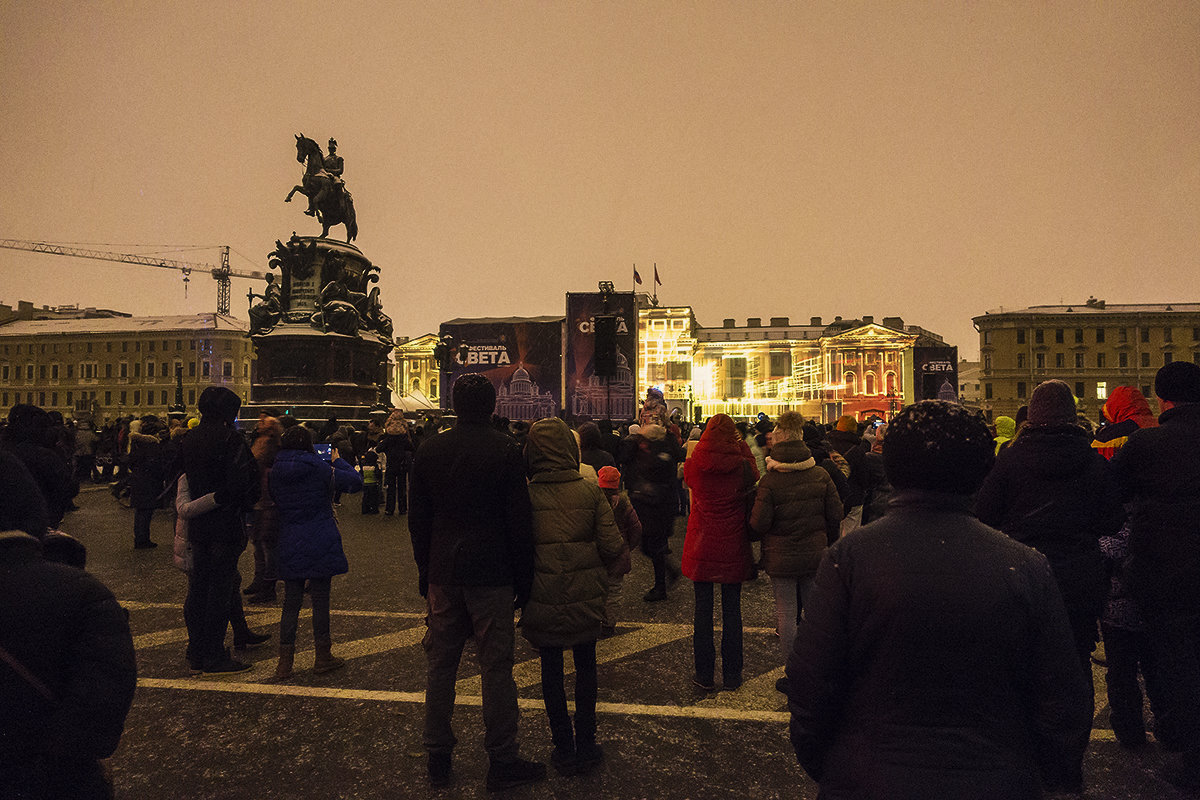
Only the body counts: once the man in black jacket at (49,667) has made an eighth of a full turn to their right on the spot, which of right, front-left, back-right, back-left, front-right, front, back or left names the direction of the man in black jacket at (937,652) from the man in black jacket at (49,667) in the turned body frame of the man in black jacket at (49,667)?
right

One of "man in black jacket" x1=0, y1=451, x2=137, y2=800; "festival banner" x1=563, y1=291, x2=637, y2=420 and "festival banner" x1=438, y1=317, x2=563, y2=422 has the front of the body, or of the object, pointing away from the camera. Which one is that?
the man in black jacket

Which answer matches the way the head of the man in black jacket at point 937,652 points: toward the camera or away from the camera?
away from the camera

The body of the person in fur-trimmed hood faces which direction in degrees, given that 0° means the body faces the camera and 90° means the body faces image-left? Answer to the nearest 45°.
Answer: approximately 180°

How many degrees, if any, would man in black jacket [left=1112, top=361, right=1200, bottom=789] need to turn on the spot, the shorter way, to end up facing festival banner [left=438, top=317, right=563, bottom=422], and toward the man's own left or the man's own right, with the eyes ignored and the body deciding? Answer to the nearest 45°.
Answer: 0° — they already face it

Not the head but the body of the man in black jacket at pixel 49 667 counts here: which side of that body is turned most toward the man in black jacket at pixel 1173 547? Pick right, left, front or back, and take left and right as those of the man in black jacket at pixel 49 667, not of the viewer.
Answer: right

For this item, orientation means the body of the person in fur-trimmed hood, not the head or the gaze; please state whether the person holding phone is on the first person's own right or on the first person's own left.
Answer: on the first person's own left

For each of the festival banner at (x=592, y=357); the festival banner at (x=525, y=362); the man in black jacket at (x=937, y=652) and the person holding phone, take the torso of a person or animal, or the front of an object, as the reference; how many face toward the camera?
2

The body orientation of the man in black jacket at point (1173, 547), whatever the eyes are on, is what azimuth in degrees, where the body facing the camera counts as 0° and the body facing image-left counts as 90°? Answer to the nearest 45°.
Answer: approximately 135°

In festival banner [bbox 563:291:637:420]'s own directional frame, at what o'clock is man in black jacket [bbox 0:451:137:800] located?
The man in black jacket is roughly at 12 o'clock from the festival banner.

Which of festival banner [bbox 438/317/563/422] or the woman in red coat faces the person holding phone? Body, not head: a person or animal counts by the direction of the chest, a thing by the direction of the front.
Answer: the festival banner

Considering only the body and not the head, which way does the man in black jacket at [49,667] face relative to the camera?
away from the camera

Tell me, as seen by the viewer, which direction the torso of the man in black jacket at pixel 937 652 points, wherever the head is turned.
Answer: away from the camera
